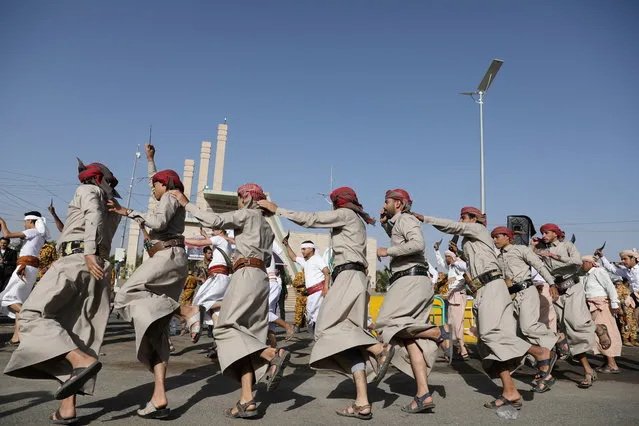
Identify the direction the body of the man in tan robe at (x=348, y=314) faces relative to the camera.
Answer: to the viewer's left

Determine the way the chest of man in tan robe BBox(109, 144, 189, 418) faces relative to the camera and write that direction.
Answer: to the viewer's left

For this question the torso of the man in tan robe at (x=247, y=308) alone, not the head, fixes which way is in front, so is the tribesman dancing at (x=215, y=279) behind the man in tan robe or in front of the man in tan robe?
in front

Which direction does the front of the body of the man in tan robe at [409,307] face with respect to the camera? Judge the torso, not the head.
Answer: to the viewer's left

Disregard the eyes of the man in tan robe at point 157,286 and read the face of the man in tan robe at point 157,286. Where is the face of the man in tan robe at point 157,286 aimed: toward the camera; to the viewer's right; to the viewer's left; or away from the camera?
to the viewer's left

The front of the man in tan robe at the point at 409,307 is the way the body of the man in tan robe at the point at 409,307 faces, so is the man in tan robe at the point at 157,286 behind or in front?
in front

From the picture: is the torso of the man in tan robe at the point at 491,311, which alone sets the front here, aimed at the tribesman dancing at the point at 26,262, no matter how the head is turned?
yes

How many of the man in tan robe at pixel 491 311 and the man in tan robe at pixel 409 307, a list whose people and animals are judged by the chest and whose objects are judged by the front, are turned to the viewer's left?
2

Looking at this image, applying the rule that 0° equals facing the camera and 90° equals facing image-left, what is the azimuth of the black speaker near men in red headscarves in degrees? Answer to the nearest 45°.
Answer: approximately 45°

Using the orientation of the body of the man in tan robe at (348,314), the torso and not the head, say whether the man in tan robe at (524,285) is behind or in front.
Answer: behind

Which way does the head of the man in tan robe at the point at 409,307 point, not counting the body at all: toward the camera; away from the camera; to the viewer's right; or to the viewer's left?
to the viewer's left

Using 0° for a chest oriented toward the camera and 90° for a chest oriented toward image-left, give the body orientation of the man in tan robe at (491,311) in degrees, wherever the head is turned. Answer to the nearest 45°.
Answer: approximately 90°

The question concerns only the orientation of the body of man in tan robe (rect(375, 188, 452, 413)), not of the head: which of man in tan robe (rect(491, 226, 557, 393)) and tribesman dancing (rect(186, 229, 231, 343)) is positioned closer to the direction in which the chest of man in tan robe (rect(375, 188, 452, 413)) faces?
the tribesman dancing
